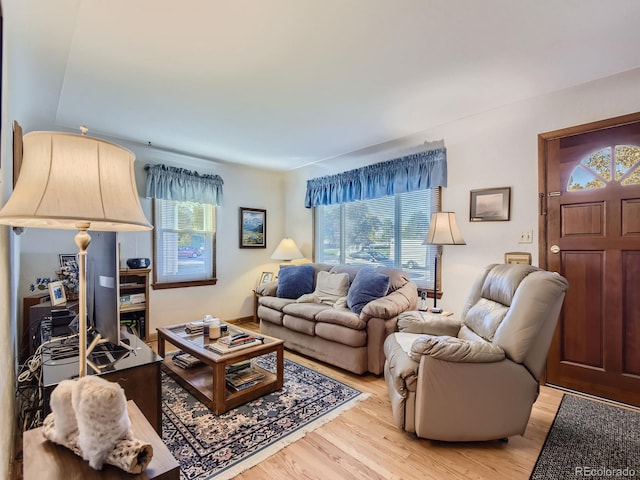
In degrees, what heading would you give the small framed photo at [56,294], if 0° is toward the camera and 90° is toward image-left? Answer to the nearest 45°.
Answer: approximately 315°

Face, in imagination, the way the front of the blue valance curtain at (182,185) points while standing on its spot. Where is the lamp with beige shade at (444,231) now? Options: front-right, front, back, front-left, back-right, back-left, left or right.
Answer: front

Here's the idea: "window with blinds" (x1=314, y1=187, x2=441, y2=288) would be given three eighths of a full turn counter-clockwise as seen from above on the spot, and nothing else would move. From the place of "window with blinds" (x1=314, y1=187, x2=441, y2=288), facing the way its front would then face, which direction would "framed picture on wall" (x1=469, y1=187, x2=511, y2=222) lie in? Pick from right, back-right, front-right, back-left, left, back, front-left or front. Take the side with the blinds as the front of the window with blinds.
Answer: front-right

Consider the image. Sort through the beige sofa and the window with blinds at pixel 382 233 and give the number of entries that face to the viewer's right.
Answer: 0

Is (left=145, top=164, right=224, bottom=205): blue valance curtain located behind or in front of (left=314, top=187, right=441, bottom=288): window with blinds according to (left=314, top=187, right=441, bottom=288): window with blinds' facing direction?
in front

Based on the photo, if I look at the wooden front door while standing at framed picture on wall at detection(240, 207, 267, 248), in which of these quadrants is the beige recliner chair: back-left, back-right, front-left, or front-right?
front-right

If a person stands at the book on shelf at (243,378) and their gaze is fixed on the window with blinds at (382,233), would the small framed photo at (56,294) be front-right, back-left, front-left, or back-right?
back-left

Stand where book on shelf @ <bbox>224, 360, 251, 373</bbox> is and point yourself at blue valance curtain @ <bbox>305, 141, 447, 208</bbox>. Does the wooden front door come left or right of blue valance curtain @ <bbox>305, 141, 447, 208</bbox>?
right

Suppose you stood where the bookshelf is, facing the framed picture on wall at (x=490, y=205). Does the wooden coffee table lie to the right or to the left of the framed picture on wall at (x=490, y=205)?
right

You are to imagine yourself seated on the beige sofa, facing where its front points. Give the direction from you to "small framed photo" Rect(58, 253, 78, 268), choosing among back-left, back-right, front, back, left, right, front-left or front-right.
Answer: front-right

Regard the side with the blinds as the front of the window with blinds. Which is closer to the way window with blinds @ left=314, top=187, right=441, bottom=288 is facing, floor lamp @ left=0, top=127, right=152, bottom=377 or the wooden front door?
the floor lamp

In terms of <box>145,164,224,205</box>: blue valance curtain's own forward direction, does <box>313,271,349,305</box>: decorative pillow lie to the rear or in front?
in front

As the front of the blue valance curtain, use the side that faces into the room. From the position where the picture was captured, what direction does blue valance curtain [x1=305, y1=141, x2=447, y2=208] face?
facing the viewer and to the left of the viewer

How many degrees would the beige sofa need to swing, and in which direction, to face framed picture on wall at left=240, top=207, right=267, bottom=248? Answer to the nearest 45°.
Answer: approximately 90° to its right

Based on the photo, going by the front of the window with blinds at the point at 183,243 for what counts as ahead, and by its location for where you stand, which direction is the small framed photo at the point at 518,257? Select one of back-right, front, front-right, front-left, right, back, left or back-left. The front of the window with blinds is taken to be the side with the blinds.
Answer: front

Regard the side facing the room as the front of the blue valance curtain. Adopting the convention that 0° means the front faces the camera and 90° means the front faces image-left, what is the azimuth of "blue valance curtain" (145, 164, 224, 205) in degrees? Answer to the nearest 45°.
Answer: approximately 315°

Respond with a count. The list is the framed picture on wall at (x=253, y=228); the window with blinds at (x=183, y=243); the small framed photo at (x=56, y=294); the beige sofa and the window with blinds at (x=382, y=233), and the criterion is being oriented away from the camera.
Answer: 0

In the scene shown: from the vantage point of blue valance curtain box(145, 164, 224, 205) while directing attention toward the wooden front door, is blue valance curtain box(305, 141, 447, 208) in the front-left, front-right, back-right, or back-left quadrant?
front-left

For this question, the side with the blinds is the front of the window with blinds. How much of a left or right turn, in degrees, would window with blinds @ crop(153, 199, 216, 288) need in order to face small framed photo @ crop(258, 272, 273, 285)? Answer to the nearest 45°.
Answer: approximately 45° to its left
